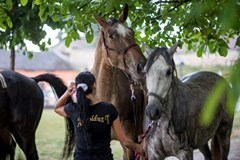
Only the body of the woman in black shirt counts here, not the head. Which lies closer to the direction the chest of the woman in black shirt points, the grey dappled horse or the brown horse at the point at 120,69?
the brown horse

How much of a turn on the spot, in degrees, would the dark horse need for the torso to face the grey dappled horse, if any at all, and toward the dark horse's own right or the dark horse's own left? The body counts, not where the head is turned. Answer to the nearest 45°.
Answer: approximately 135° to the dark horse's own left

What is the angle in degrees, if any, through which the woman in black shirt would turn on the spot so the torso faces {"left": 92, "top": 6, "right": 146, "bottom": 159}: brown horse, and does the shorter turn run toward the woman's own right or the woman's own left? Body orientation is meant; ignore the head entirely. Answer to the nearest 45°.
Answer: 0° — they already face it

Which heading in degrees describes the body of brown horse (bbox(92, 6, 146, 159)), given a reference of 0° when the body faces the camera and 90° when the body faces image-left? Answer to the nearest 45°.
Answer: approximately 315°

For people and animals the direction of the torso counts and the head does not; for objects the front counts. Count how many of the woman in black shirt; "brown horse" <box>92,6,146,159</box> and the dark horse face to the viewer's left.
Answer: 1

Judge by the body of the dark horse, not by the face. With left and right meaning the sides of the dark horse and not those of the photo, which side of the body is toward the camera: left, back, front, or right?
left

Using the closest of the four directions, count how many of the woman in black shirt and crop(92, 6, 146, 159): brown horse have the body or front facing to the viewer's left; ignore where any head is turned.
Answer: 0

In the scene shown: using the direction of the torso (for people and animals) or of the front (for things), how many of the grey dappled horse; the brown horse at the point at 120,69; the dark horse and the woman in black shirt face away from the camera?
1

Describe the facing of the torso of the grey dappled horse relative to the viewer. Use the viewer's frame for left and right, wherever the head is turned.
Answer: facing the viewer and to the left of the viewer

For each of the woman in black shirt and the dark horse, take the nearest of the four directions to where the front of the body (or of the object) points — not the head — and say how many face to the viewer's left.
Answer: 1

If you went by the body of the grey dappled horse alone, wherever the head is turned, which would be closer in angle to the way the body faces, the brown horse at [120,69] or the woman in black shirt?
the woman in black shirt

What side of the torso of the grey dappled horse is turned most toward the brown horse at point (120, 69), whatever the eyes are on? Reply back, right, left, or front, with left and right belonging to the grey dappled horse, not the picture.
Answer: right

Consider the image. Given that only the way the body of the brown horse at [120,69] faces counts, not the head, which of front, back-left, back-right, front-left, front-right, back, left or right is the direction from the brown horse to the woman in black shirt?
front-right

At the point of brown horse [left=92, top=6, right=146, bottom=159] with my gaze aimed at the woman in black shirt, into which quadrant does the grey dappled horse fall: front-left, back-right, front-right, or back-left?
front-left

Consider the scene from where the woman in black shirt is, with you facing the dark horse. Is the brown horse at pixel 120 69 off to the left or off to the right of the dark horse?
right

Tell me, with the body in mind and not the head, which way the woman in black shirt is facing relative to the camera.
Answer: away from the camera

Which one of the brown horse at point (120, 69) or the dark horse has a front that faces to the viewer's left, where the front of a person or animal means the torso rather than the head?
the dark horse
